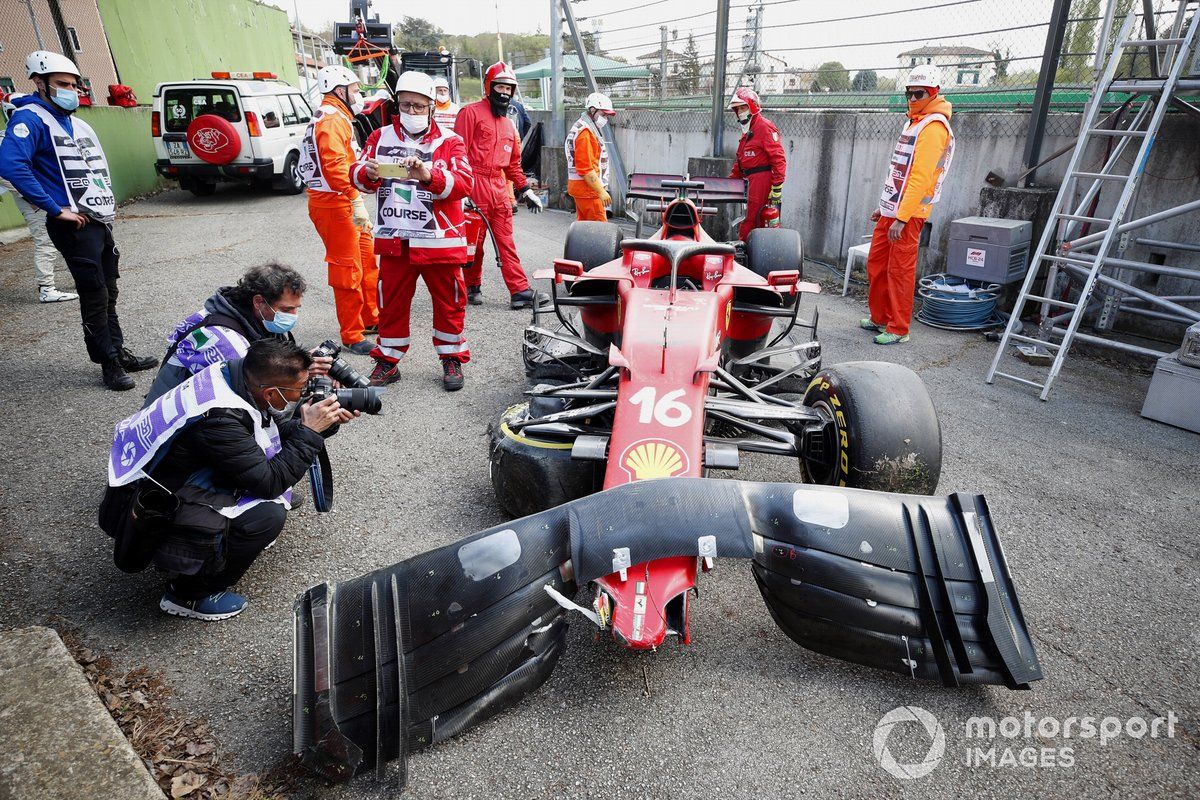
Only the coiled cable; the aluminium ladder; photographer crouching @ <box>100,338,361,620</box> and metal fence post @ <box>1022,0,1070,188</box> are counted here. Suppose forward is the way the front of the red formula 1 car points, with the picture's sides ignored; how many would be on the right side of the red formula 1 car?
1

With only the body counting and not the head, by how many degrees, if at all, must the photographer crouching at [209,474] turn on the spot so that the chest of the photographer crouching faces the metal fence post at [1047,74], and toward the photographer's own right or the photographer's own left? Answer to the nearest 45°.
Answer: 0° — they already face it

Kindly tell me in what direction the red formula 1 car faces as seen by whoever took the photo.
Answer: facing the viewer

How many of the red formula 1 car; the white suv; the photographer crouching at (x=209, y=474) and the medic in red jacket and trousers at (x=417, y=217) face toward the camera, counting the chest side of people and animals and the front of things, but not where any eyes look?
2

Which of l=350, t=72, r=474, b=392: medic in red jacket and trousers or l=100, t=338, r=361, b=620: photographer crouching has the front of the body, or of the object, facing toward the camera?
the medic in red jacket and trousers

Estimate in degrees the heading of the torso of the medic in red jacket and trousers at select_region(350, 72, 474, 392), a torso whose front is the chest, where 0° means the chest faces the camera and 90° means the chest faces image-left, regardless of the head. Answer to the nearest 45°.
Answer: approximately 0°

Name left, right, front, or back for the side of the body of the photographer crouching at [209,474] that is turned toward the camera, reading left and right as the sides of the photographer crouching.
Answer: right

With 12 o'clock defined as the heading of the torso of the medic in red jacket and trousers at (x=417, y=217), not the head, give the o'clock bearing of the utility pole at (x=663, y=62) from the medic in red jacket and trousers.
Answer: The utility pole is roughly at 7 o'clock from the medic in red jacket and trousers.

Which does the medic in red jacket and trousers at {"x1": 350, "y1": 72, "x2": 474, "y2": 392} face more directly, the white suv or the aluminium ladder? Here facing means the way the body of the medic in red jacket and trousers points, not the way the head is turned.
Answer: the aluminium ladder

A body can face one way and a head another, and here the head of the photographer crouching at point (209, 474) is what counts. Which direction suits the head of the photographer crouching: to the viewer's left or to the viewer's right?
to the viewer's right

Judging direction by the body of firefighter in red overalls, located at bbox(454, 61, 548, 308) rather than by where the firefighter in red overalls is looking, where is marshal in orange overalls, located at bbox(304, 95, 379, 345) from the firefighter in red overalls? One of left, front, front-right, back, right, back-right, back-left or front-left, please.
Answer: right

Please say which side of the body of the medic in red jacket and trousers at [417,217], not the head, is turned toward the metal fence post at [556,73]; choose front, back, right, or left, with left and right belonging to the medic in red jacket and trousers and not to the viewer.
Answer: back

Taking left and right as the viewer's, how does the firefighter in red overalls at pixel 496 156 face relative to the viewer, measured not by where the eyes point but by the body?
facing the viewer and to the right of the viewer
